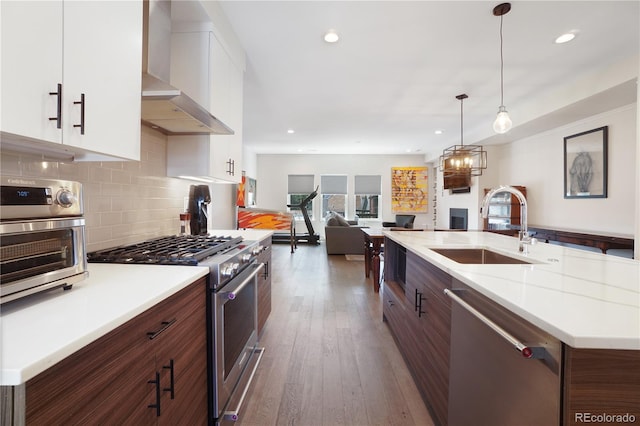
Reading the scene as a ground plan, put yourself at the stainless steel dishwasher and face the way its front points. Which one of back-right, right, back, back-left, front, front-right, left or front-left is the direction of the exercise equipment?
right

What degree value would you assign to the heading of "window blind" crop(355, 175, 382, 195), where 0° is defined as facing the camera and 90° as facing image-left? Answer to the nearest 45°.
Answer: approximately 0°

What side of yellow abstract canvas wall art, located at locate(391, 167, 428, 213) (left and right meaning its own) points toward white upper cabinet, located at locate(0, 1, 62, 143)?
front

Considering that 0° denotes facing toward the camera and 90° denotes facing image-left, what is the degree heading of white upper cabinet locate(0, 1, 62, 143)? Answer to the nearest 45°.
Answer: approximately 315°

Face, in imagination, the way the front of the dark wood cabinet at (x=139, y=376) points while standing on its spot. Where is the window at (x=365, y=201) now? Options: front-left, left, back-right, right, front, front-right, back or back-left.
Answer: left

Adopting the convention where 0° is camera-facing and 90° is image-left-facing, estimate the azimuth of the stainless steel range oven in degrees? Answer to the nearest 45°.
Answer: approximately 270°

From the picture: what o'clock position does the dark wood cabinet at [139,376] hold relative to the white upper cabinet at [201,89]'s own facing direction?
The dark wood cabinet is roughly at 3 o'clock from the white upper cabinet.

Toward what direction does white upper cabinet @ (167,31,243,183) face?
to the viewer's right

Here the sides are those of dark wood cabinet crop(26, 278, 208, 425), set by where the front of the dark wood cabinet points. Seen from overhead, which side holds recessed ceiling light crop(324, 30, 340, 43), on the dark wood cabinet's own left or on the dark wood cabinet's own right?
on the dark wood cabinet's own left

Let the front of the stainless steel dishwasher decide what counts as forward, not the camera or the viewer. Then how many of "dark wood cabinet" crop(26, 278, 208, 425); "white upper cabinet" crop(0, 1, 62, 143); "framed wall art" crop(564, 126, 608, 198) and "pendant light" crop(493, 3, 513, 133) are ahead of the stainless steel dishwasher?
2

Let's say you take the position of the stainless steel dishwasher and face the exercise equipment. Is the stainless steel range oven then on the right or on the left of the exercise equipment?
left

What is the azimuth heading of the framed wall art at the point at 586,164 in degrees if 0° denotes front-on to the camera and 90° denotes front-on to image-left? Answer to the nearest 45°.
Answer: approximately 45°
